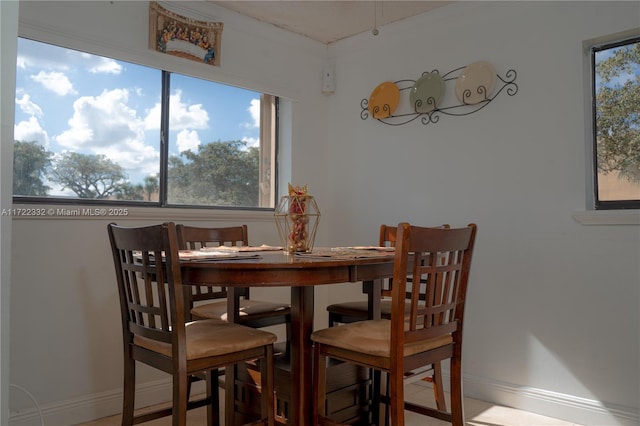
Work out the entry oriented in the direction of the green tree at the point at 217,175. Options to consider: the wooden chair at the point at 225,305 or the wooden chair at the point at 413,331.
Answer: the wooden chair at the point at 413,331

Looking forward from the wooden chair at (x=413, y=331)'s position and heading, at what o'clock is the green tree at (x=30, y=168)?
The green tree is roughly at 11 o'clock from the wooden chair.

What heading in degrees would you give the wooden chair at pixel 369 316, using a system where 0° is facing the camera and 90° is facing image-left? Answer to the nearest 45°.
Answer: approximately 45°

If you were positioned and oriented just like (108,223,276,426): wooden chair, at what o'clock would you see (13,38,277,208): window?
The window is roughly at 10 o'clock from the wooden chair.

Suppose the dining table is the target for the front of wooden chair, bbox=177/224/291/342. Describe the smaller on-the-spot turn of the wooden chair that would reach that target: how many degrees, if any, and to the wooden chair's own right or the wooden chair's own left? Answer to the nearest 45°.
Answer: approximately 45° to the wooden chair's own right

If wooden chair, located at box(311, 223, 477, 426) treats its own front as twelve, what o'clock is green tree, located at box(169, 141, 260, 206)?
The green tree is roughly at 12 o'clock from the wooden chair.

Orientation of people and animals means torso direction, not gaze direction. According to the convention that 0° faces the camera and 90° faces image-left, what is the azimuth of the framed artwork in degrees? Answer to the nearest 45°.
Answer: approximately 315°

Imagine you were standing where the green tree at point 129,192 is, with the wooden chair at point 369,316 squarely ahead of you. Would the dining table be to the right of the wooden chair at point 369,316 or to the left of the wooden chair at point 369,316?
right

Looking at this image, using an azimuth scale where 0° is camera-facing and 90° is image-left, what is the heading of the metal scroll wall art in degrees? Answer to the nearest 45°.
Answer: approximately 45°
